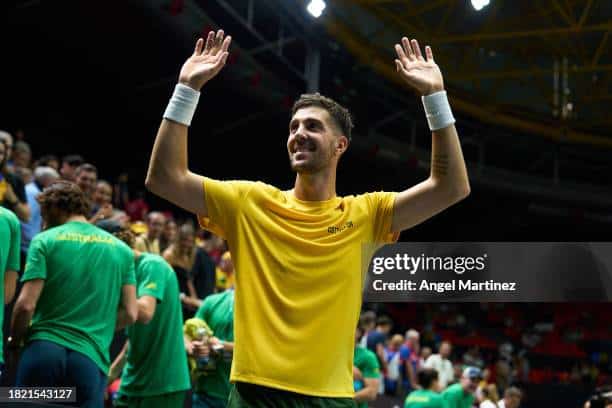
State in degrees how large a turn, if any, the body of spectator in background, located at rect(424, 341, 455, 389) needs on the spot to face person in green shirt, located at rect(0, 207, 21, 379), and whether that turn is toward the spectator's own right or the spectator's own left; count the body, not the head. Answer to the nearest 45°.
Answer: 0° — they already face them

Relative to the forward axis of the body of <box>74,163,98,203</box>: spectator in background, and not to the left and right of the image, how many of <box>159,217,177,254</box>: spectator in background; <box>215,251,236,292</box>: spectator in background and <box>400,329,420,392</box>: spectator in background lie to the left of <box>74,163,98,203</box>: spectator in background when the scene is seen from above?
3

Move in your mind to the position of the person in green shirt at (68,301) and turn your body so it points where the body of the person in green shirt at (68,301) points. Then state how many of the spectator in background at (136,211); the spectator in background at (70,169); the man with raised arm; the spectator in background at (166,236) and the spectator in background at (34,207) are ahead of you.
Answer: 4

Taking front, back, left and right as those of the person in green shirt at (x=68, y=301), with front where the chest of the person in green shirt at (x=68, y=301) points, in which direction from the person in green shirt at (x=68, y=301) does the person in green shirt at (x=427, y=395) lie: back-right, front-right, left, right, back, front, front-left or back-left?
front-right

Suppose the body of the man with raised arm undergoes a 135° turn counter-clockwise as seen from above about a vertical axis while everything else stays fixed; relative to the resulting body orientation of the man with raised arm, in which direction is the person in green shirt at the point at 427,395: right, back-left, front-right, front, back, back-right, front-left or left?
front-left

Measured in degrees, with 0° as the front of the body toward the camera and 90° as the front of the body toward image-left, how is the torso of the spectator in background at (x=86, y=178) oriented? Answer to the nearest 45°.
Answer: approximately 315°

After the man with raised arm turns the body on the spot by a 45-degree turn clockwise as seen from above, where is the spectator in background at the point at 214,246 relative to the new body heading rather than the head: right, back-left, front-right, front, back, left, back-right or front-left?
back-right

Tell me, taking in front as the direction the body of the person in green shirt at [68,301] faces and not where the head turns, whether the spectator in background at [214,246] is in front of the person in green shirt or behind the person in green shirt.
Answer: in front

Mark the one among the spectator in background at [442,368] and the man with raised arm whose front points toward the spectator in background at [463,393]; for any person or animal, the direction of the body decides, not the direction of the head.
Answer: the spectator in background at [442,368]

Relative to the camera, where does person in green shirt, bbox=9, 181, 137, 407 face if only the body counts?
away from the camera

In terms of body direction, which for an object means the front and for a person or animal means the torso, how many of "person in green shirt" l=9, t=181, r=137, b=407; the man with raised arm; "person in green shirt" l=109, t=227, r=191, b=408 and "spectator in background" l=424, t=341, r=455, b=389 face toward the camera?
2
